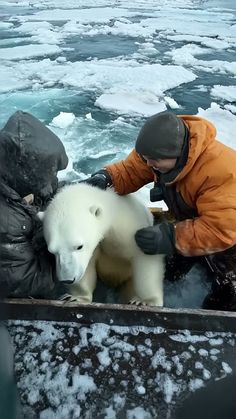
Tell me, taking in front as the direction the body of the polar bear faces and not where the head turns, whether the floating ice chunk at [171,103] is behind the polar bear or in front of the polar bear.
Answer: behind

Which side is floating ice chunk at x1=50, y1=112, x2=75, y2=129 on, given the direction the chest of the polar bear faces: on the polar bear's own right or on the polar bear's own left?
on the polar bear's own right

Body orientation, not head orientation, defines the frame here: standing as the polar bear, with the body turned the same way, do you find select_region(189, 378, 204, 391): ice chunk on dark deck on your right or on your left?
on your left

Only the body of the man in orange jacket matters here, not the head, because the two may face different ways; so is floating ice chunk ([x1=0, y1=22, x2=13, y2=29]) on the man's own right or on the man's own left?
on the man's own right

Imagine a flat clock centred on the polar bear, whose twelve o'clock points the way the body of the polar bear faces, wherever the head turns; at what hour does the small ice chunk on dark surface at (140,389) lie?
The small ice chunk on dark surface is roughly at 10 o'clock from the polar bear.

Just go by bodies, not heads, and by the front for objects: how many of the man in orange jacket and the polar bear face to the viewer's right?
0

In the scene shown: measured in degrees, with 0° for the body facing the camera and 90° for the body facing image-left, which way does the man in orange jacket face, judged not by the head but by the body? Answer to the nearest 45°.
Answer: approximately 45°

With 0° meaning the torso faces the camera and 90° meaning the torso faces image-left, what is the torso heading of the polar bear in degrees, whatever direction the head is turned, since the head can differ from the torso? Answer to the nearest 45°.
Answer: approximately 45°

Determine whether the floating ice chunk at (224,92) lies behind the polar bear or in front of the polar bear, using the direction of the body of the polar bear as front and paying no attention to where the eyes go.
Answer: behind
